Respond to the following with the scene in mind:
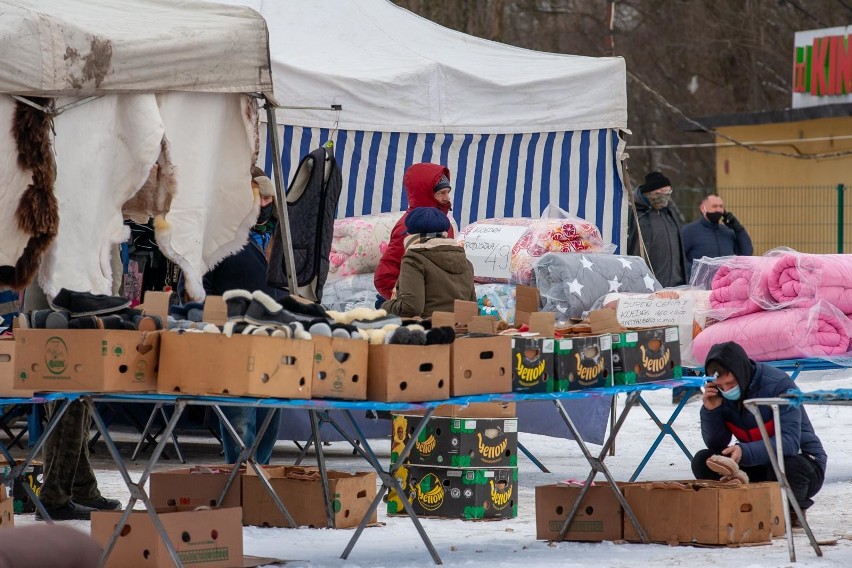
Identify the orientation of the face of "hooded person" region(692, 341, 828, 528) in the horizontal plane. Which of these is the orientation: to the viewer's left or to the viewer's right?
to the viewer's left

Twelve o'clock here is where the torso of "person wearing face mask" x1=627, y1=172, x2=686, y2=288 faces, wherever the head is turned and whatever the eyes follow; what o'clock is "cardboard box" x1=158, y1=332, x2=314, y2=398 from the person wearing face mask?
The cardboard box is roughly at 2 o'clock from the person wearing face mask.

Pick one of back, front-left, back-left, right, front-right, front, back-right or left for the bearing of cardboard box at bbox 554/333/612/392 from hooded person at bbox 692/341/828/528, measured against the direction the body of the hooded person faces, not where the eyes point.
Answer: front

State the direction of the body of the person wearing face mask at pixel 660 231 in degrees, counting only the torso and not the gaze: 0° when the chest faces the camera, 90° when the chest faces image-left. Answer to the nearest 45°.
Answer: approximately 315°

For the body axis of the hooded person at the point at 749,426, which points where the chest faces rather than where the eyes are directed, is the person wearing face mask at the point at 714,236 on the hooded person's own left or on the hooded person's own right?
on the hooded person's own right

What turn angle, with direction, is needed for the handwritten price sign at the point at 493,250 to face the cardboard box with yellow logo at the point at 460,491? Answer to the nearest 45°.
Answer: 0° — it already faces it

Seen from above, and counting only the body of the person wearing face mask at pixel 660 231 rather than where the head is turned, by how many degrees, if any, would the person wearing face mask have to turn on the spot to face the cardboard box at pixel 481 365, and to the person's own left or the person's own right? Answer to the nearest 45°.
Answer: approximately 45° to the person's own right

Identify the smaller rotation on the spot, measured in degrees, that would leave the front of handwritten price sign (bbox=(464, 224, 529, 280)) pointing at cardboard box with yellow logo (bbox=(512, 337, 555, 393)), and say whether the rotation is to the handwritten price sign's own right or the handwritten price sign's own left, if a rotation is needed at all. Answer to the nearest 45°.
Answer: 0° — it already faces it

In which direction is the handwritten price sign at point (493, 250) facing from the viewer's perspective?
toward the camera

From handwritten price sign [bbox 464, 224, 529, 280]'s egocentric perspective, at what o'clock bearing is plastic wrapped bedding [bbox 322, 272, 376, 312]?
The plastic wrapped bedding is roughly at 3 o'clock from the handwritten price sign.

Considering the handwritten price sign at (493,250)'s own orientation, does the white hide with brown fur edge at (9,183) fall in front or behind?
in front

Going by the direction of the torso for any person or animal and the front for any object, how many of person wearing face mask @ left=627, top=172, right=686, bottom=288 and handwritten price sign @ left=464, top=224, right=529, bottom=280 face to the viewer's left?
0

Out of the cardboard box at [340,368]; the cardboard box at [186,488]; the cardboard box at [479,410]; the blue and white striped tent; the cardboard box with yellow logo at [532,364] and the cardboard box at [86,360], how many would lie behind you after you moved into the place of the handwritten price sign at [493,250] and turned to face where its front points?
1

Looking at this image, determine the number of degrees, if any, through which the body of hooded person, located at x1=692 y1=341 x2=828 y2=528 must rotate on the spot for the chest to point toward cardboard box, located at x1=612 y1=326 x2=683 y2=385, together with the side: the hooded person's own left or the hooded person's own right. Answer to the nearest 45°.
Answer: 0° — they already face it

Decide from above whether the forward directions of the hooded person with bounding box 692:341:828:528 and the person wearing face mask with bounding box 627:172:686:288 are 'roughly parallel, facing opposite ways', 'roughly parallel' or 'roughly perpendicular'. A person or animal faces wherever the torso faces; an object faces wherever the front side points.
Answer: roughly perpendicular

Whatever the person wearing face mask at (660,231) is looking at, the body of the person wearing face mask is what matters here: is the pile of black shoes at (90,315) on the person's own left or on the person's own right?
on the person's own right

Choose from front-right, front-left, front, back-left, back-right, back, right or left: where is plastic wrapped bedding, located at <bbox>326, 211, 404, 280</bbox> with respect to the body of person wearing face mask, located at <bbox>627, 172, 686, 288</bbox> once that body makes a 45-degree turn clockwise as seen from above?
front-right

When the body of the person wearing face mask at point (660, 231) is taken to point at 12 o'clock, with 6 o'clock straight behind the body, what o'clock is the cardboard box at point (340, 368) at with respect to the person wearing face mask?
The cardboard box is roughly at 2 o'clock from the person wearing face mask.
